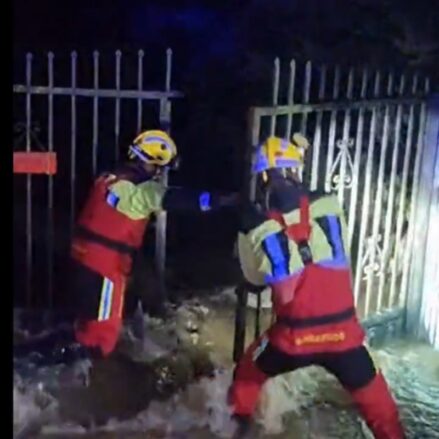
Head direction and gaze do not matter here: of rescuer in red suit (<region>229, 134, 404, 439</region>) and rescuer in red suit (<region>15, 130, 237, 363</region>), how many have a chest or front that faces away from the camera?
1

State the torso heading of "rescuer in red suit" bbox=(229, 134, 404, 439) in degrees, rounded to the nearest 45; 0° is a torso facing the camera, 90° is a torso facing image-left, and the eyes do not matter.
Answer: approximately 180°

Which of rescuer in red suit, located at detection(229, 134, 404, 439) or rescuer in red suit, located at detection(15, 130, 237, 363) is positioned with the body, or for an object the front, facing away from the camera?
rescuer in red suit, located at detection(229, 134, 404, 439)

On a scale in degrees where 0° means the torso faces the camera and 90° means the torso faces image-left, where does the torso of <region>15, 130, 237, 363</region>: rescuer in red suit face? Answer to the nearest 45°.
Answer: approximately 270°
